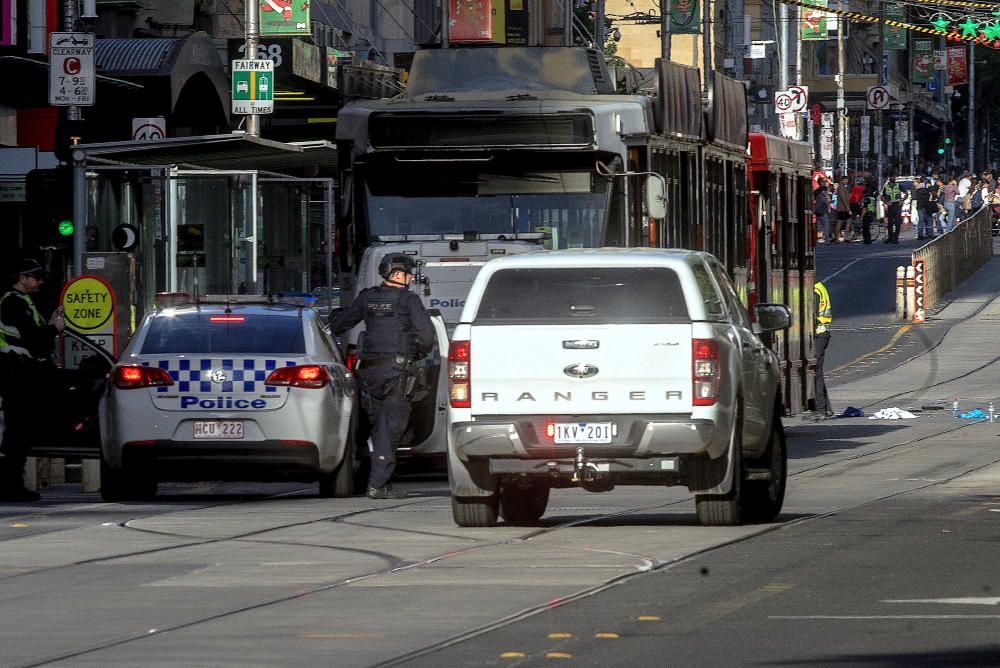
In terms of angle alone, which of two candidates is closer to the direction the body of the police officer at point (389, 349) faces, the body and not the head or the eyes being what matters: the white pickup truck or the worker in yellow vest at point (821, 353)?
the worker in yellow vest

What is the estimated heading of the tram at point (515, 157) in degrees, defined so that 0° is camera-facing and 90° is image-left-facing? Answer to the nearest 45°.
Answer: approximately 0°

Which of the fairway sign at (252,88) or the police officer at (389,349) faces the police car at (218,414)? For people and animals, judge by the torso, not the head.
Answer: the fairway sign

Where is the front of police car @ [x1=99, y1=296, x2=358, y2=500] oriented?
away from the camera

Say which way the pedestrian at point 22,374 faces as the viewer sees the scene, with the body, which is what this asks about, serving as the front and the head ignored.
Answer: to the viewer's right

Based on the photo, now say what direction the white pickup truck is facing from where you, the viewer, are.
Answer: facing away from the viewer

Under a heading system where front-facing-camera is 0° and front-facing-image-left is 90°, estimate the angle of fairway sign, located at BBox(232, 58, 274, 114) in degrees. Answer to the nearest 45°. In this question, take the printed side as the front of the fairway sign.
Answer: approximately 0°

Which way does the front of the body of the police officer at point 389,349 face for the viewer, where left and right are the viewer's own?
facing away from the viewer and to the right of the viewer
